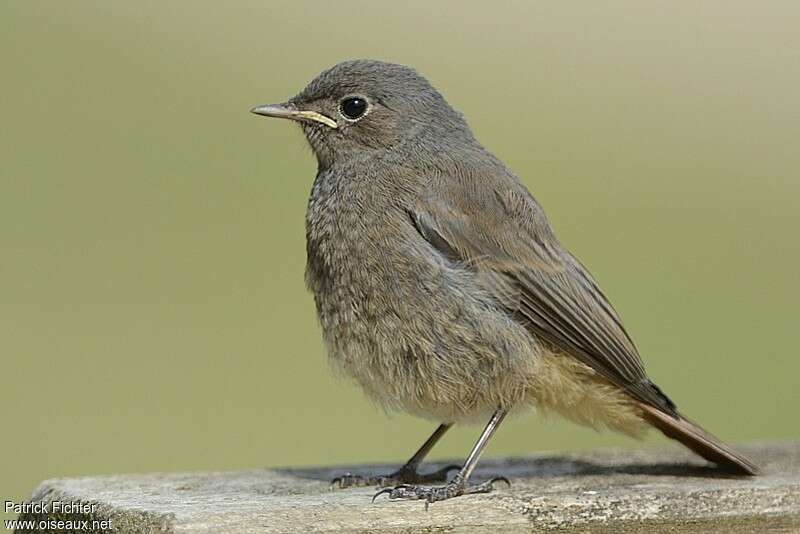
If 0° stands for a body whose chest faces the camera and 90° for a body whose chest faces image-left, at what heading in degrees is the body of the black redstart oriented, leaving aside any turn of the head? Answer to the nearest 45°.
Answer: approximately 90°
